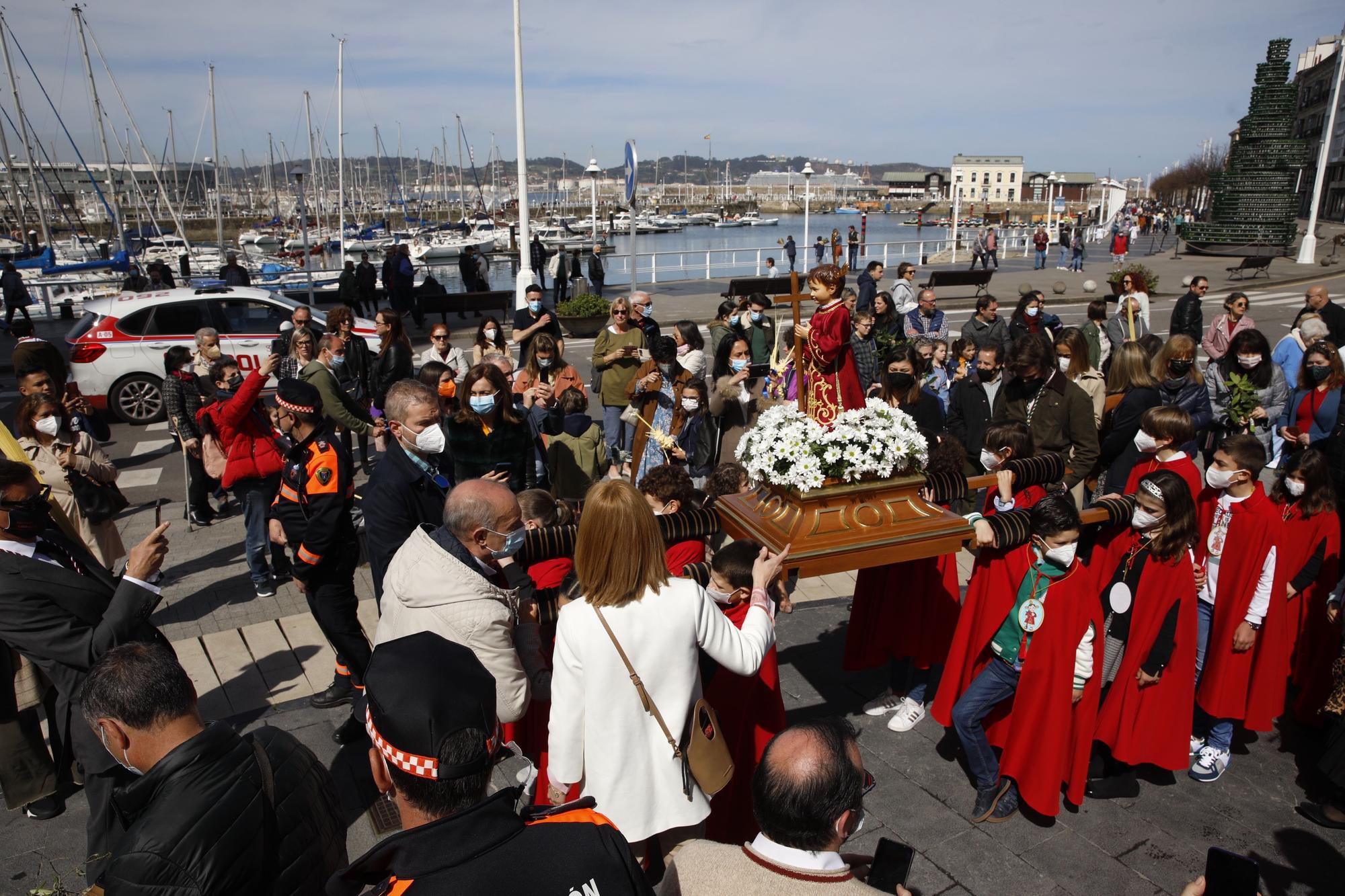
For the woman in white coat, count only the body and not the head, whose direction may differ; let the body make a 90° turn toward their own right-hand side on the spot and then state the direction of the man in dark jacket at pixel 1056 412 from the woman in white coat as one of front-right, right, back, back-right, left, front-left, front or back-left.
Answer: front-left

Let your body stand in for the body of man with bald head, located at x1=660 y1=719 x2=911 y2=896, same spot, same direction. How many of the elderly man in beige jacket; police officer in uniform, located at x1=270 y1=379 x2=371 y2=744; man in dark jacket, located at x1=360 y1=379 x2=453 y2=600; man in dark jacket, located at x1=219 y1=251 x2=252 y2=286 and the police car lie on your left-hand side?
5

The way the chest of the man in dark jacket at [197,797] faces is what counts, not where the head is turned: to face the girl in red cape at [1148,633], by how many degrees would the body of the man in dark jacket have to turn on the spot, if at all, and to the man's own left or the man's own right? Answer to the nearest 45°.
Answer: approximately 135° to the man's own right

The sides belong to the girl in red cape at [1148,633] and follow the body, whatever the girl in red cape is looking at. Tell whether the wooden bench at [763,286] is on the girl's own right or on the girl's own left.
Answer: on the girl's own right

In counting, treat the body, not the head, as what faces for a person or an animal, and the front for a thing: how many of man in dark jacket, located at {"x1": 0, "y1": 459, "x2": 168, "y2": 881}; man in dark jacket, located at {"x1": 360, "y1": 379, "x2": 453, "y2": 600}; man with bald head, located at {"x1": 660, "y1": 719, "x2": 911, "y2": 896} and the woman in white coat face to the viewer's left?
0

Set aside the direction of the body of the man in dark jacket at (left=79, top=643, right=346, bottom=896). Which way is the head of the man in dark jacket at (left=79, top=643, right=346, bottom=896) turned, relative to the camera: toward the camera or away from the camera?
away from the camera

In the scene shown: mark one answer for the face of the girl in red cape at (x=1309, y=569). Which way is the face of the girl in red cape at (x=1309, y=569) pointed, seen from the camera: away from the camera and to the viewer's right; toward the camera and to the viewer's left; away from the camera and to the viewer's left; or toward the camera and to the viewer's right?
toward the camera and to the viewer's left

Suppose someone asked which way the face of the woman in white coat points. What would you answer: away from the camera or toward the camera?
away from the camera

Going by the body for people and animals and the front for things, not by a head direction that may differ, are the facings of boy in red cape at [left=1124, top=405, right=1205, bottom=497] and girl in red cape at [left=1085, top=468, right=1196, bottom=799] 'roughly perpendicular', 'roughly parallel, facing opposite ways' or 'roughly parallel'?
roughly parallel

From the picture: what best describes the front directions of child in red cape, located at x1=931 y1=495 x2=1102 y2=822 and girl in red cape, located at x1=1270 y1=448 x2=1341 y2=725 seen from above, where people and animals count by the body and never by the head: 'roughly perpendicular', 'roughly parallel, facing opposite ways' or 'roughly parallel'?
roughly parallel

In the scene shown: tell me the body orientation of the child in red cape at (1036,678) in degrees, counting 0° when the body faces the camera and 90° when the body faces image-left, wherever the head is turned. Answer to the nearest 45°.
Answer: approximately 45°

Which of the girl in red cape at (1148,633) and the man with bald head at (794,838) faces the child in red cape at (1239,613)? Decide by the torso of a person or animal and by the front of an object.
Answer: the man with bald head

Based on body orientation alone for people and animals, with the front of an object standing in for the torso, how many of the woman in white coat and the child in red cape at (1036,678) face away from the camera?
1

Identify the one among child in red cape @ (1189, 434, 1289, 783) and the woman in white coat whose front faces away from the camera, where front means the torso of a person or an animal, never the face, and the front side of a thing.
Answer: the woman in white coat

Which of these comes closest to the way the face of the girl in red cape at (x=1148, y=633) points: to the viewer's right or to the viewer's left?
to the viewer's left

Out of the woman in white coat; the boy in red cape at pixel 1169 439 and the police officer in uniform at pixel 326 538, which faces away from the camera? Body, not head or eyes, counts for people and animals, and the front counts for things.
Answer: the woman in white coat

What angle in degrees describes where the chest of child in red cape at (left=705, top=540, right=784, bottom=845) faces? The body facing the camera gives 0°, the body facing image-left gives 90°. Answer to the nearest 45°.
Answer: approximately 45°
